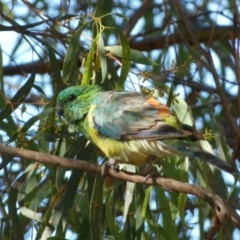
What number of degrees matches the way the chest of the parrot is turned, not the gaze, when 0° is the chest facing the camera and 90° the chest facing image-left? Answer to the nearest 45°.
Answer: approximately 90°
